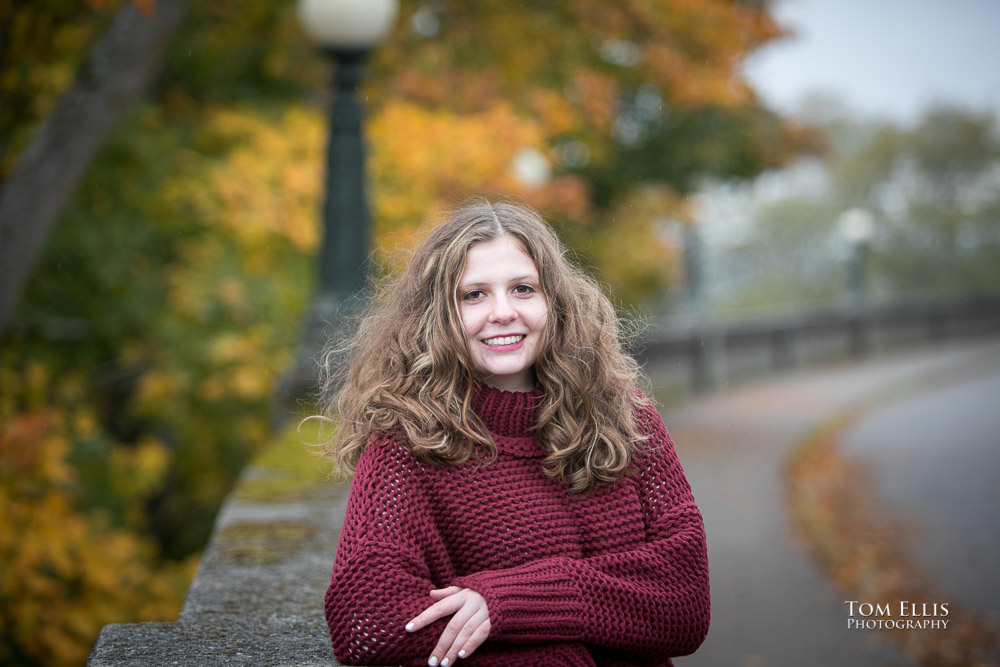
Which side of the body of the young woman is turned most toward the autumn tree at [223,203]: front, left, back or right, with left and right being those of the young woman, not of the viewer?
back

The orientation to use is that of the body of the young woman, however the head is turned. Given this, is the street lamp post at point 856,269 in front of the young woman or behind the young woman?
behind

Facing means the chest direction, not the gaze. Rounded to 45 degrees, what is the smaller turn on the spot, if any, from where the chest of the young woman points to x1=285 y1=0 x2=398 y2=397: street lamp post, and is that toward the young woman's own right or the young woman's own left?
approximately 180°

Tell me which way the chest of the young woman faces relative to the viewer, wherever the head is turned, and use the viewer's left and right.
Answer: facing the viewer
